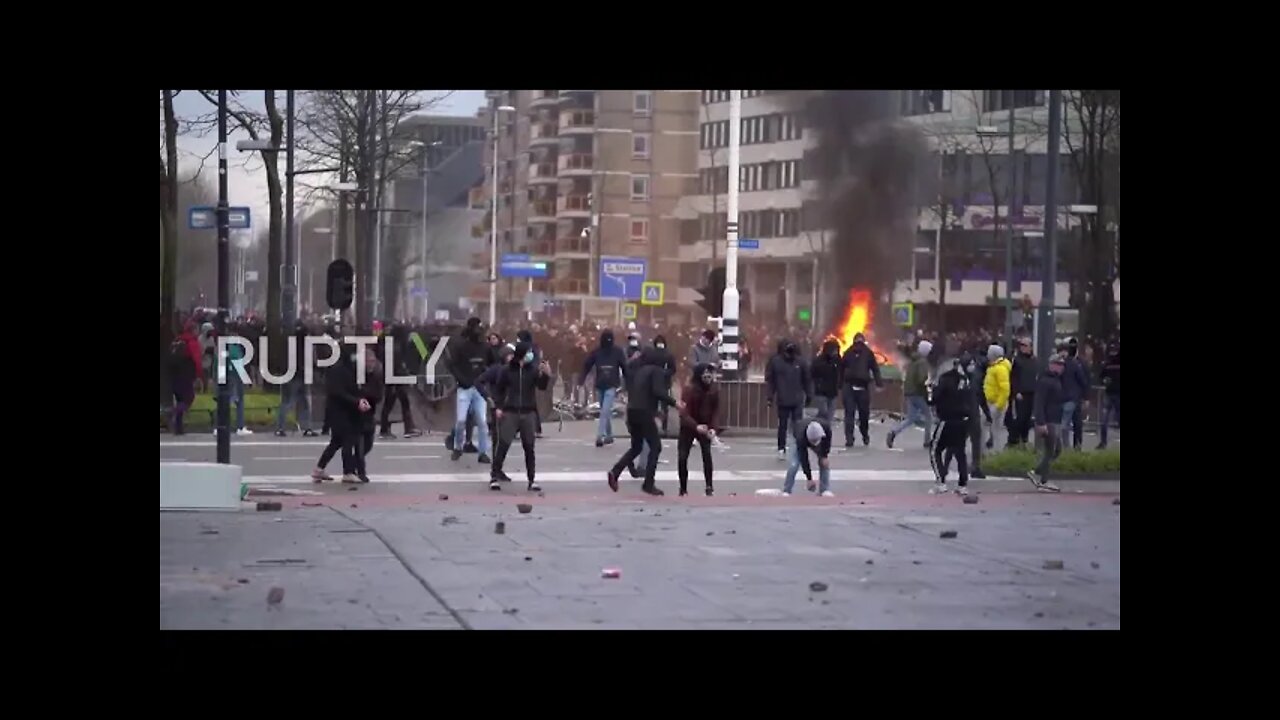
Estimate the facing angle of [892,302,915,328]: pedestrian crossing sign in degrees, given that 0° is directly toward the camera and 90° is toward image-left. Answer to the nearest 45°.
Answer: approximately 0°

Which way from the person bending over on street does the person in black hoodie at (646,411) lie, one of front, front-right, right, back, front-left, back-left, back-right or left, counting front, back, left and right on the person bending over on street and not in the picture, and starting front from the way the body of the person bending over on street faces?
right

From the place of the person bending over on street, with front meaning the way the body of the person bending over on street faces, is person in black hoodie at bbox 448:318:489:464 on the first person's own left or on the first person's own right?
on the first person's own right

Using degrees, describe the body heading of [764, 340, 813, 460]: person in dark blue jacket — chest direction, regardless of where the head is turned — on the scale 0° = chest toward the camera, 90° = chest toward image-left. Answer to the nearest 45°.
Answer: approximately 0°

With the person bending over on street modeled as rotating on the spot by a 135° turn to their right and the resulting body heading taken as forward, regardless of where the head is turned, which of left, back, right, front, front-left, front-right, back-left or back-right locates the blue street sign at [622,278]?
front-right

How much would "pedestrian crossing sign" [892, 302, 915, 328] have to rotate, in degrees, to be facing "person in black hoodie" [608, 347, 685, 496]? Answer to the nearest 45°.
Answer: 0° — it already faces them

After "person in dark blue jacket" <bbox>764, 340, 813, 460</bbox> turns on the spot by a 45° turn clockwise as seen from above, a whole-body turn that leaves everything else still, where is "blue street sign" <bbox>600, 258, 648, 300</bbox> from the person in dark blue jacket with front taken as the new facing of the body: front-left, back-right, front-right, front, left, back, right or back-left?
back-right

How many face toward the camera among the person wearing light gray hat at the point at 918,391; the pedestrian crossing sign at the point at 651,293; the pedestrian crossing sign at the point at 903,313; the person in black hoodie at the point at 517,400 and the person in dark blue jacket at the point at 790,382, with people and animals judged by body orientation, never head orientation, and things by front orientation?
4

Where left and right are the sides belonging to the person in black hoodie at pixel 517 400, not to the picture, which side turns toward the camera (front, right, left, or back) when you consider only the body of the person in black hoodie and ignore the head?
front

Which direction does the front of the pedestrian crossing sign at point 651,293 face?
toward the camera
